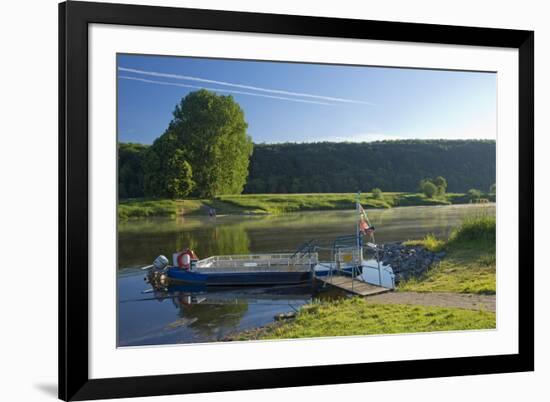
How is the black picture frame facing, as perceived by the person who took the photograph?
facing the viewer and to the right of the viewer
